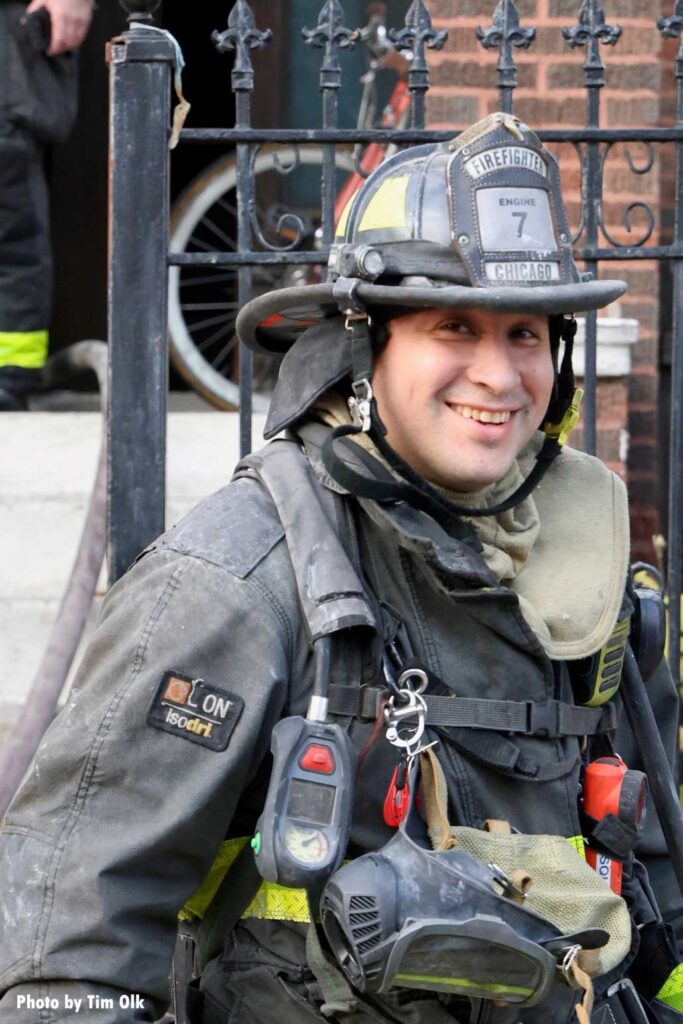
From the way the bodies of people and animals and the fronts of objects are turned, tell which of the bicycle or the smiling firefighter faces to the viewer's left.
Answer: the bicycle

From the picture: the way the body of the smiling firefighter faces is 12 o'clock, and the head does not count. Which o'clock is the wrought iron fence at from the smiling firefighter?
The wrought iron fence is roughly at 7 o'clock from the smiling firefighter.

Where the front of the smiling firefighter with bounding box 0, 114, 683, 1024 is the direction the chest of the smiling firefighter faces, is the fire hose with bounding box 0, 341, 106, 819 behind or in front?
behind

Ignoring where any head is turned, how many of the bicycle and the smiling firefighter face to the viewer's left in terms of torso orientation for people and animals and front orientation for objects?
1

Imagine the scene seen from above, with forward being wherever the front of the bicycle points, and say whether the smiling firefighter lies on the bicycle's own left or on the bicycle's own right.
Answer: on the bicycle's own left

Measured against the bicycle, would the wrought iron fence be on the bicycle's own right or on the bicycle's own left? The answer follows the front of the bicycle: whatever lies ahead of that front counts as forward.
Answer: on the bicycle's own left

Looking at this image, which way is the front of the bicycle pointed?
to the viewer's left

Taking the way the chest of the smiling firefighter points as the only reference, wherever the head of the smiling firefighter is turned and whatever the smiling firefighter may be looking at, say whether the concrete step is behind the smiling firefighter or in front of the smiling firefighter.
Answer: behind
